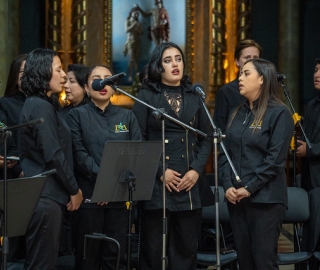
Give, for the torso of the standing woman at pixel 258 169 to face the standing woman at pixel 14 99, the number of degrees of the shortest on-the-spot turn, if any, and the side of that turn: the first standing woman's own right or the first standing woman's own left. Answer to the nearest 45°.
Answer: approximately 45° to the first standing woman's own right

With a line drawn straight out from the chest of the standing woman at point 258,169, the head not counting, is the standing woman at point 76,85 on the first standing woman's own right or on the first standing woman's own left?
on the first standing woman's own right

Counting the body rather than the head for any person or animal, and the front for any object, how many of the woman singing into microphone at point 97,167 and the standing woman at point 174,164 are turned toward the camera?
2

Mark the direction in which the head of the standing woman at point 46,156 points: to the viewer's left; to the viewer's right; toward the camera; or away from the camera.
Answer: to the viewer's right

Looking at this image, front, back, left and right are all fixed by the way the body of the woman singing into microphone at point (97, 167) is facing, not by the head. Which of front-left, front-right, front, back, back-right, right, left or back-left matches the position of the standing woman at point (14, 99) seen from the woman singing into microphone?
back-right
